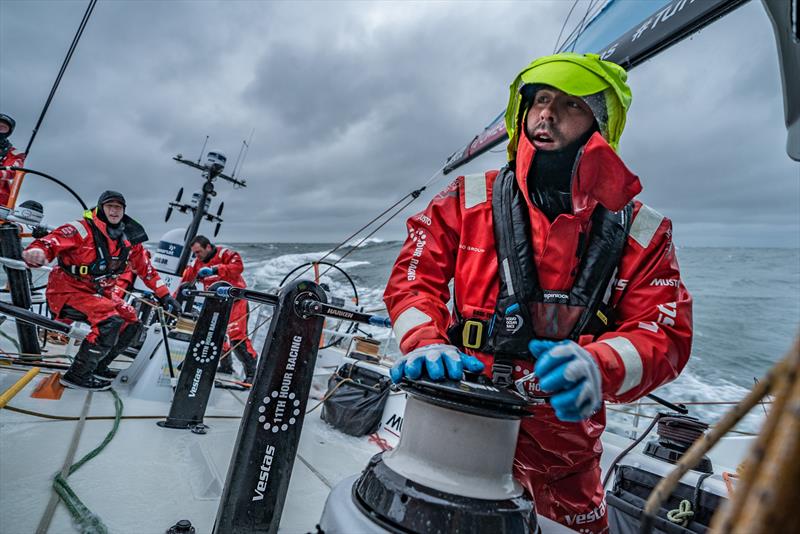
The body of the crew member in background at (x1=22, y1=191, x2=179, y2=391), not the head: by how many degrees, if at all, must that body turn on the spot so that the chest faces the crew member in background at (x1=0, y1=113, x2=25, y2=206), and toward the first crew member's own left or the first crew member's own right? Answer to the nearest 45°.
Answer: approximately 180°

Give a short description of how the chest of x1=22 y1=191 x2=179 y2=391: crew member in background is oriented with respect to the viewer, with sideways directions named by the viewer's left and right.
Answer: facing the viewer and to the right of the viewer

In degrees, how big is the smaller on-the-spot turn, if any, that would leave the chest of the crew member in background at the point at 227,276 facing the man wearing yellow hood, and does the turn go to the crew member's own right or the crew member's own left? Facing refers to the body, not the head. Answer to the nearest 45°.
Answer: approximately 45° to the crew member's own left

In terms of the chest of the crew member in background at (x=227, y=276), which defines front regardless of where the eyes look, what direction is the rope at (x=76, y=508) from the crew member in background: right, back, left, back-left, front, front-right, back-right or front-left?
front-left

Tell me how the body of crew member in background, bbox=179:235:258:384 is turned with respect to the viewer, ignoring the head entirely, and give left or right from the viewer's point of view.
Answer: facing the viewer and to the left of the viewer

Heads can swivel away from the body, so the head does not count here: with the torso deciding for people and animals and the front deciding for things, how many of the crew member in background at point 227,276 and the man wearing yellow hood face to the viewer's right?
0

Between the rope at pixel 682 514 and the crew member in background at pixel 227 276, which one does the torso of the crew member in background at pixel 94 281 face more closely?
the rope

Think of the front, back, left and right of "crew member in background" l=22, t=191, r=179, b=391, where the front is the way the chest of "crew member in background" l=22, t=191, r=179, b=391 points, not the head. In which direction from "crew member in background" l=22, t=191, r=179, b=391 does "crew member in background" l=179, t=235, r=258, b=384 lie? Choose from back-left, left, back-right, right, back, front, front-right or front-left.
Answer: left

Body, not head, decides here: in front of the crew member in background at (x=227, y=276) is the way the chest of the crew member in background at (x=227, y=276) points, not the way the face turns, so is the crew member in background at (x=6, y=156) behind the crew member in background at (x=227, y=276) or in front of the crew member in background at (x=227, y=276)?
in front

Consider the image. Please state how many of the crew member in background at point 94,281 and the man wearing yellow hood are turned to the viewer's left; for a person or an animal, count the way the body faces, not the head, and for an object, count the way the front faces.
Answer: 0

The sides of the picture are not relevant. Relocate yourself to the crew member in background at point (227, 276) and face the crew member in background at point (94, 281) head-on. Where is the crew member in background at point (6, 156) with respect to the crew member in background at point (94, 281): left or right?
right

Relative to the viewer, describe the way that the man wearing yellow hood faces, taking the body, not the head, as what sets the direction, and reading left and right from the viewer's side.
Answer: facing the viewer

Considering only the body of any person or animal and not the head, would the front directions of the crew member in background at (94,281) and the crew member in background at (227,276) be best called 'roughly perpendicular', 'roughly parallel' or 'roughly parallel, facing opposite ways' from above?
roughly perpendicular

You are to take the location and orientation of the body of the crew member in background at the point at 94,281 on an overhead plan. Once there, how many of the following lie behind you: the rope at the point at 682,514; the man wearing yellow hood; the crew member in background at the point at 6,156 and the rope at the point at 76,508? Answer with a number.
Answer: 1

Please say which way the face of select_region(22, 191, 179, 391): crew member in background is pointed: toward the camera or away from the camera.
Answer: toward the camera

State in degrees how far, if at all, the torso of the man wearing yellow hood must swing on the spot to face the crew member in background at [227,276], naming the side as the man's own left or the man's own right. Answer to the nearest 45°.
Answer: approximately 135° to the man's own right

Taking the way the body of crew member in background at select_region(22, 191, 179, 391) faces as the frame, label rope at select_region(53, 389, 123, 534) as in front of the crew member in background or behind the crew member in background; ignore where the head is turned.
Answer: in front
